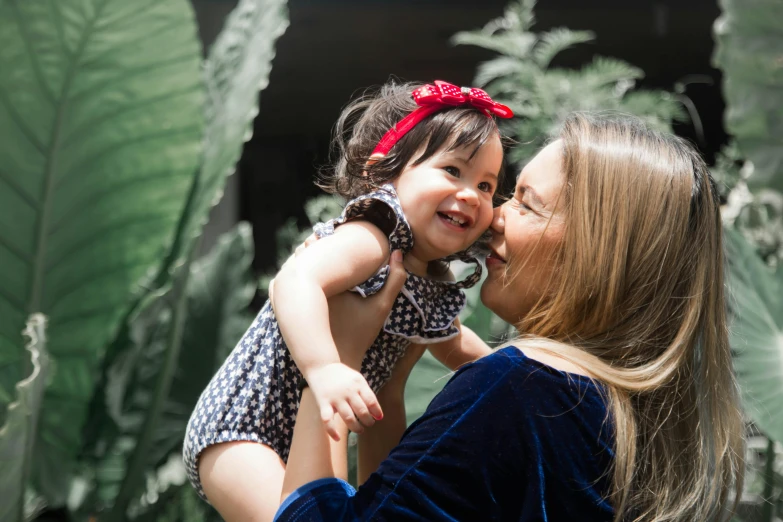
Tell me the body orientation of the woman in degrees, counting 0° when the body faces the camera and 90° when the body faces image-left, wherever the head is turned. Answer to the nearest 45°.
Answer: approximately 90°

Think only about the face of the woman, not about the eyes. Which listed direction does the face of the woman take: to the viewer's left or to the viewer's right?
to the viewer's left

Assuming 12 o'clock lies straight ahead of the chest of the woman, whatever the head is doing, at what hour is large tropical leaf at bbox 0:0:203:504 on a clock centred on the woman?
The large tropical leaf is roughly at 1 o'clock from the woman.

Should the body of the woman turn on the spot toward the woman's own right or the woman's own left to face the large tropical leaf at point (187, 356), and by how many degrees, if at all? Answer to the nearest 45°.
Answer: approximately 45° to the woman's own right

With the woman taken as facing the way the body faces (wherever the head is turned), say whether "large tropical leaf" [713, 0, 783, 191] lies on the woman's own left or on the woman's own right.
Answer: on the woman's own right

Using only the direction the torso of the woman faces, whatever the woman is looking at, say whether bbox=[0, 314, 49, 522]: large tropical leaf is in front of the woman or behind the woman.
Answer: in front

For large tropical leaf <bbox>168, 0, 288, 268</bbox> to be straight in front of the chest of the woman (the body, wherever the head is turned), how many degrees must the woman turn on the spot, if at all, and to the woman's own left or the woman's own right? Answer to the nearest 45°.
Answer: approximately 45° to the woman's own right

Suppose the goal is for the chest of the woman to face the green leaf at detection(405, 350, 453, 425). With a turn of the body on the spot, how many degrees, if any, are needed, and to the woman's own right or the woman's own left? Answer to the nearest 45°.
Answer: approximately 45° to the woman's own right

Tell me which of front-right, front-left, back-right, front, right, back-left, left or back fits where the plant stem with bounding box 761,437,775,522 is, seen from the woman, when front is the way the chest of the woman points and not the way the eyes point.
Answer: back-right
